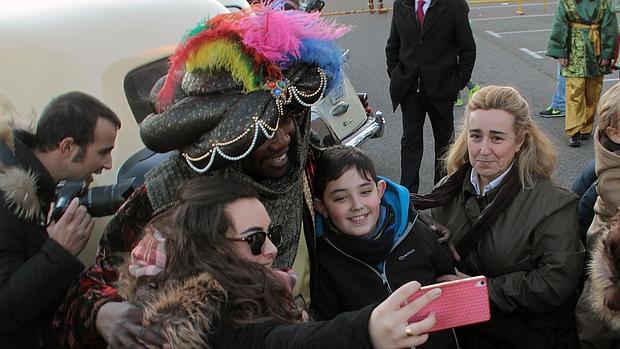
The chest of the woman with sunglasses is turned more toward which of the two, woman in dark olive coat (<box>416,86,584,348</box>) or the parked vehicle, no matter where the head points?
the woman in dark olive coat

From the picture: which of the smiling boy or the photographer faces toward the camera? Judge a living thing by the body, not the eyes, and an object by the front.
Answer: the smiling boy

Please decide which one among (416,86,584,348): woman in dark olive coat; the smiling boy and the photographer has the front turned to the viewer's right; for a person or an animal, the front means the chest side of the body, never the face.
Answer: the photographer

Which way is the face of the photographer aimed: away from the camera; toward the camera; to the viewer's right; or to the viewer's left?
to the viewer's right

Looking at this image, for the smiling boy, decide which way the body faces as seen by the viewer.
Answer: toward the camera

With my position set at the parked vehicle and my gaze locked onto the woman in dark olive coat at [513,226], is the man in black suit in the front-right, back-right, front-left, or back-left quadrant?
front-left

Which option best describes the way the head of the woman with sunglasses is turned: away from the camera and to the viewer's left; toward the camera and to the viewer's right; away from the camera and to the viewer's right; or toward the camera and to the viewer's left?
toward the camera and to the viewer's right

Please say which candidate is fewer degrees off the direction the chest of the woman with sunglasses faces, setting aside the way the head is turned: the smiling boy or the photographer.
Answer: the smiling boy

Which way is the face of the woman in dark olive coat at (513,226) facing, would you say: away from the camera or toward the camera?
toward the camera

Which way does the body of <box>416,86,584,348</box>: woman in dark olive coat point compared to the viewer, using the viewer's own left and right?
facing the viewer and to the left of the viewer

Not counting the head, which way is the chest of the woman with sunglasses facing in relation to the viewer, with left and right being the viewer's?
facing to the right of the viewer

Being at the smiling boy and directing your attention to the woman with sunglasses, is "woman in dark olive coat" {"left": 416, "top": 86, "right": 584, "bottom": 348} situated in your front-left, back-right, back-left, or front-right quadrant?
back-left

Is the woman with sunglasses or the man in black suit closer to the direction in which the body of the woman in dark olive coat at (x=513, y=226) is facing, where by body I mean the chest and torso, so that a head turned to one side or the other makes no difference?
the woman with sunglasses
